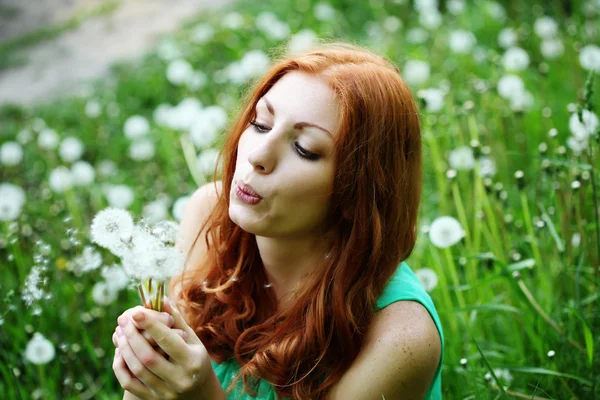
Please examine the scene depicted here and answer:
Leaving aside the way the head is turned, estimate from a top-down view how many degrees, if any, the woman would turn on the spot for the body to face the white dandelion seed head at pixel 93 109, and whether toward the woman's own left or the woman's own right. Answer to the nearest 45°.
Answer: approximately 90° to the woman's own right

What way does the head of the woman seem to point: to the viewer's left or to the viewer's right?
to the viewer's left

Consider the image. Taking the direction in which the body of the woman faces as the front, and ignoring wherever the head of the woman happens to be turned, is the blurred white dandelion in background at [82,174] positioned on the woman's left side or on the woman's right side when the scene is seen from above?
on the woman's right side

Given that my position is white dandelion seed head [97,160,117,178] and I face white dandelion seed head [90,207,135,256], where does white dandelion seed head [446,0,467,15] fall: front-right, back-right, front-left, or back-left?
back-left

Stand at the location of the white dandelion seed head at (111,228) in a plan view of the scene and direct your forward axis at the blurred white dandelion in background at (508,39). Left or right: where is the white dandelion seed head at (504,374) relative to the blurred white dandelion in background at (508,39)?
right

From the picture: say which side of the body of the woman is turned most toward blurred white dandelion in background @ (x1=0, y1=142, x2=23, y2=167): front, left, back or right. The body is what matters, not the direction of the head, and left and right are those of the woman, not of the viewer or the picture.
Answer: right

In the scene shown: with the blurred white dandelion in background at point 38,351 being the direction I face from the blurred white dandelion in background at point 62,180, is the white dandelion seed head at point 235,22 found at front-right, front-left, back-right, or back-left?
back-left

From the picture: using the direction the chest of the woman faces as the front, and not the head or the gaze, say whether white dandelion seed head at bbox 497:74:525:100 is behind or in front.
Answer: behind

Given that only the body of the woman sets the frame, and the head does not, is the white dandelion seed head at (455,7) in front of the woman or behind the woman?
behind

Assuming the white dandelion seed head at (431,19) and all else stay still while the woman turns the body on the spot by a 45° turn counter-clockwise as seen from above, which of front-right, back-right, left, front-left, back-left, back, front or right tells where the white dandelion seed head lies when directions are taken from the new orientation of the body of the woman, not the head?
back

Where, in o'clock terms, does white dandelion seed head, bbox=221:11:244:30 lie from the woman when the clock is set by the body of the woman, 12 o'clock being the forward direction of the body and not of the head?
The white dandelion seed head is roughly at 4 o'clock from the woman.

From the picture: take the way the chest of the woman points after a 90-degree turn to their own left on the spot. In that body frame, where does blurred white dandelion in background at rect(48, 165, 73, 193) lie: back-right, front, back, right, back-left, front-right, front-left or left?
back

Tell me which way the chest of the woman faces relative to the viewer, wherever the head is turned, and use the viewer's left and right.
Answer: facing the viewer and to the left of the viewer

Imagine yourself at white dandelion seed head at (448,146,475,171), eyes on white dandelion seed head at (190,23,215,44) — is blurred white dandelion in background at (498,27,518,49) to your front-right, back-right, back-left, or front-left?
front-right

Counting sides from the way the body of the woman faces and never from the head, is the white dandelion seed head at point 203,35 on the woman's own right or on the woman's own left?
on the woman's own right
